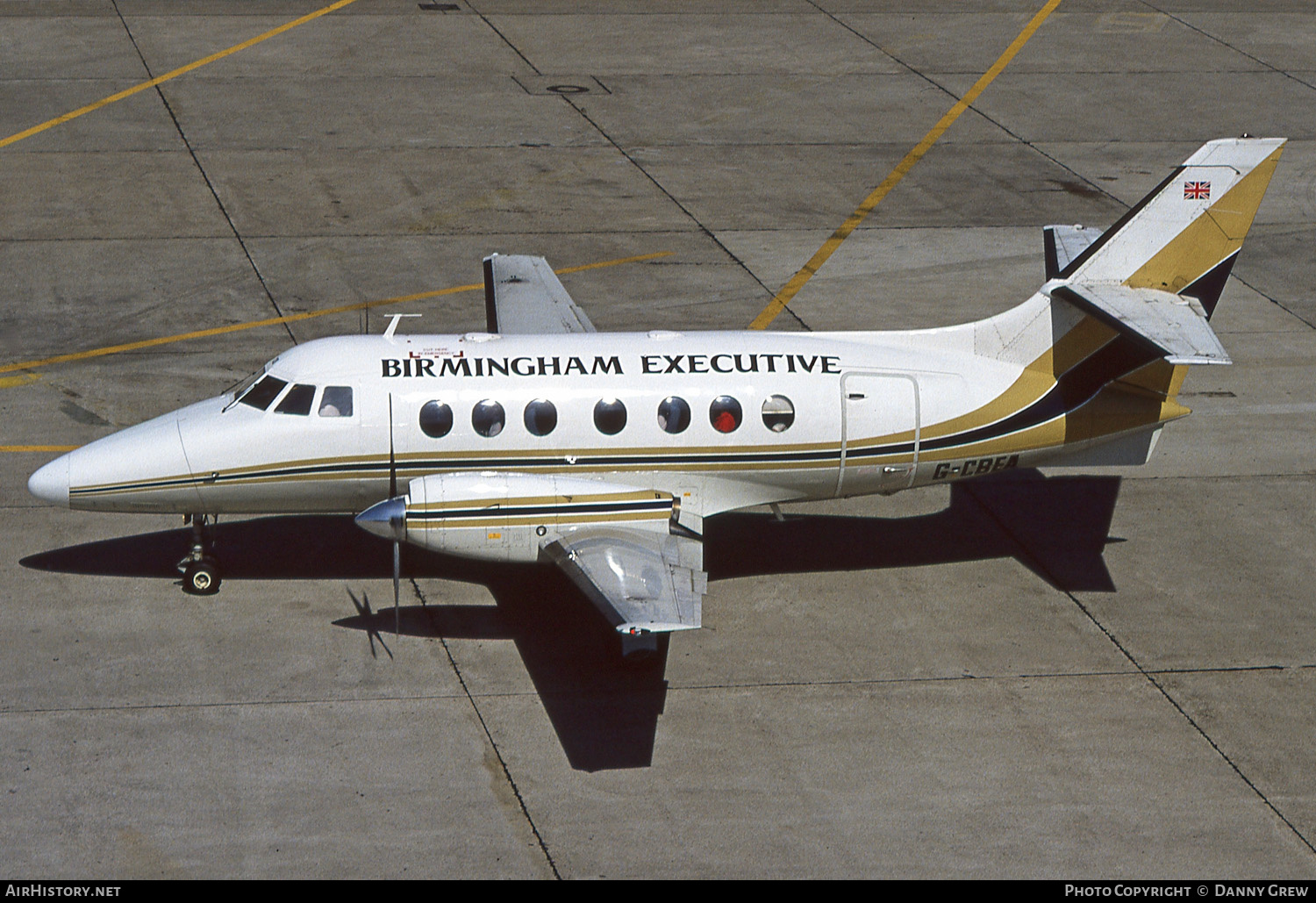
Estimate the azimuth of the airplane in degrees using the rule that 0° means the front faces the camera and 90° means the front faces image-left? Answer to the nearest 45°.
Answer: approximately 90°
